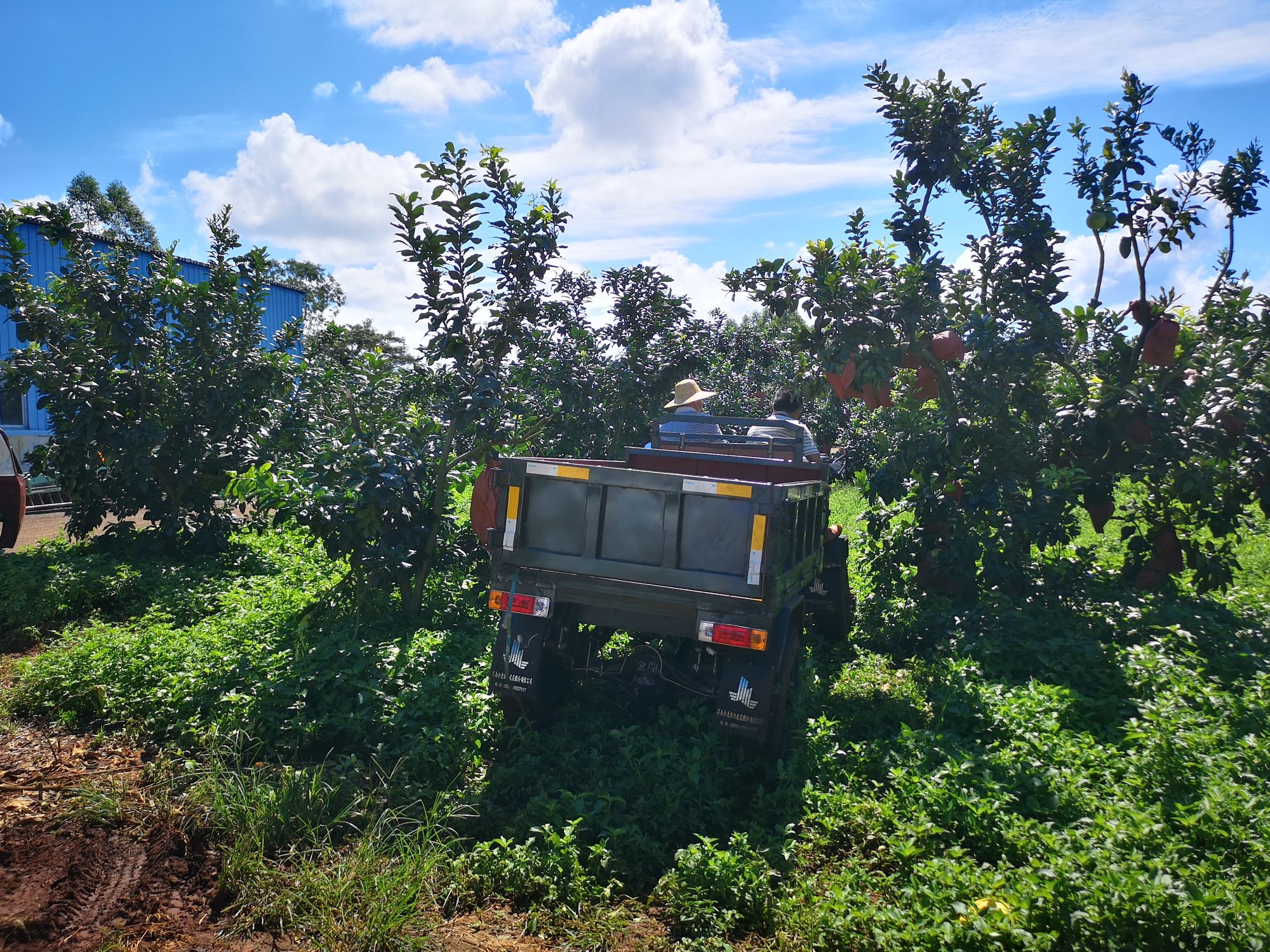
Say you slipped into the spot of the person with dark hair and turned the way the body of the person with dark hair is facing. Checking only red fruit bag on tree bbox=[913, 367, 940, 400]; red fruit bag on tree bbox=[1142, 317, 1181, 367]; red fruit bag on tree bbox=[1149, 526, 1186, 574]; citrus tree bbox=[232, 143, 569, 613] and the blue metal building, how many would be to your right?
3

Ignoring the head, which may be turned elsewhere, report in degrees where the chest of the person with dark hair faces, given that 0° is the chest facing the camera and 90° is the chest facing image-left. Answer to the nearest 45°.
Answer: approximately 180°

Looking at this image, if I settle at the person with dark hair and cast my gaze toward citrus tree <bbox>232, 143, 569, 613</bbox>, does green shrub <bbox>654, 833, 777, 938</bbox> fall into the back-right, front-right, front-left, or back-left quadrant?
front-left

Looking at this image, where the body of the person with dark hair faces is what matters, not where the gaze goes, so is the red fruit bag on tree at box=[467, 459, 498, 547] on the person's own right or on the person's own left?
on the person's own left

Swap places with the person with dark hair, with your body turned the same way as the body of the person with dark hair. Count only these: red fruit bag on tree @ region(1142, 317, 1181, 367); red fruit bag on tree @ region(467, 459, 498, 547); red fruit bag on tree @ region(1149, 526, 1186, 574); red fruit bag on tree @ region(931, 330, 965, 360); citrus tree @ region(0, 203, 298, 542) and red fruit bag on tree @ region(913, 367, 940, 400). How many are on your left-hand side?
2

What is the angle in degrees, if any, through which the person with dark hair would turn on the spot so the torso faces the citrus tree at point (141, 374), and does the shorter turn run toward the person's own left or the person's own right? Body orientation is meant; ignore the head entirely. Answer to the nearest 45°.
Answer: approximately 90° to the person's own left

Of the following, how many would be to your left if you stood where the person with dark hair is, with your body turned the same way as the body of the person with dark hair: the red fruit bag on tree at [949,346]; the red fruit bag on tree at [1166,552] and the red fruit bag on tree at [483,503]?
1

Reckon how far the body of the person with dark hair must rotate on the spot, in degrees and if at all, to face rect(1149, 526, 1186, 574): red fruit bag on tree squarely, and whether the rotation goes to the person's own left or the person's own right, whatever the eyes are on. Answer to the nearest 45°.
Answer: approximately 90° to the person's own right

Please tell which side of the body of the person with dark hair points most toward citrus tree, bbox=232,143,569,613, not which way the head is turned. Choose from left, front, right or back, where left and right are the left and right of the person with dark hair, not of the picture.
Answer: left
